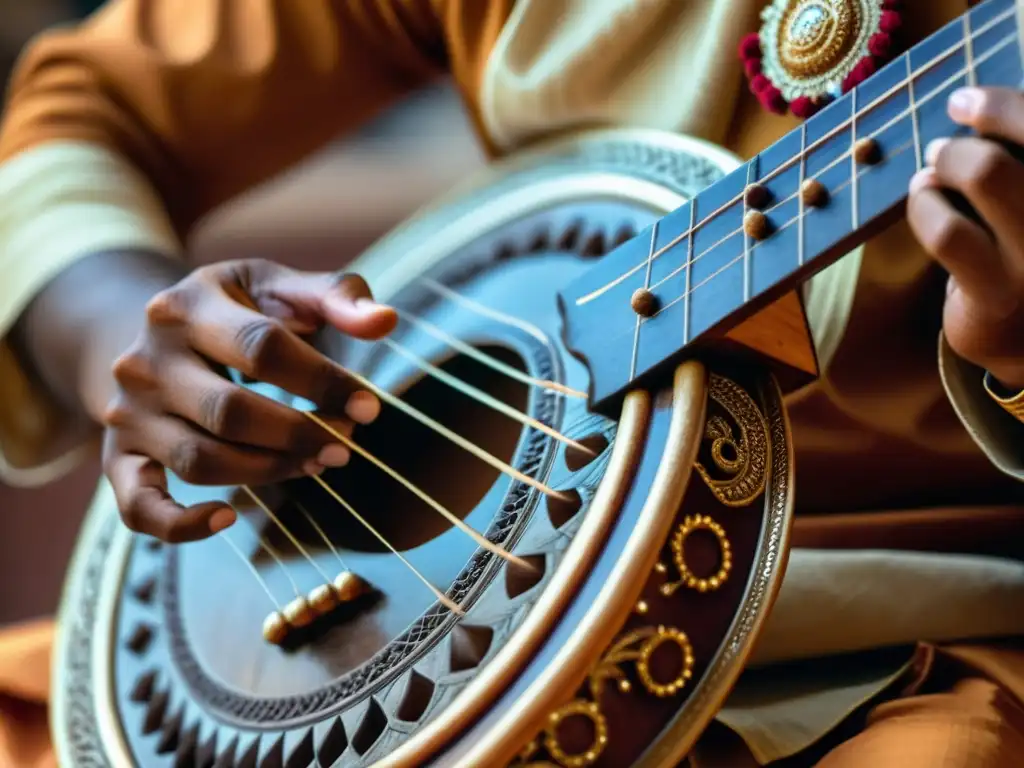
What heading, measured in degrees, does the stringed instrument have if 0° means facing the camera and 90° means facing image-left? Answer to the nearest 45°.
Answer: approximately 45°
